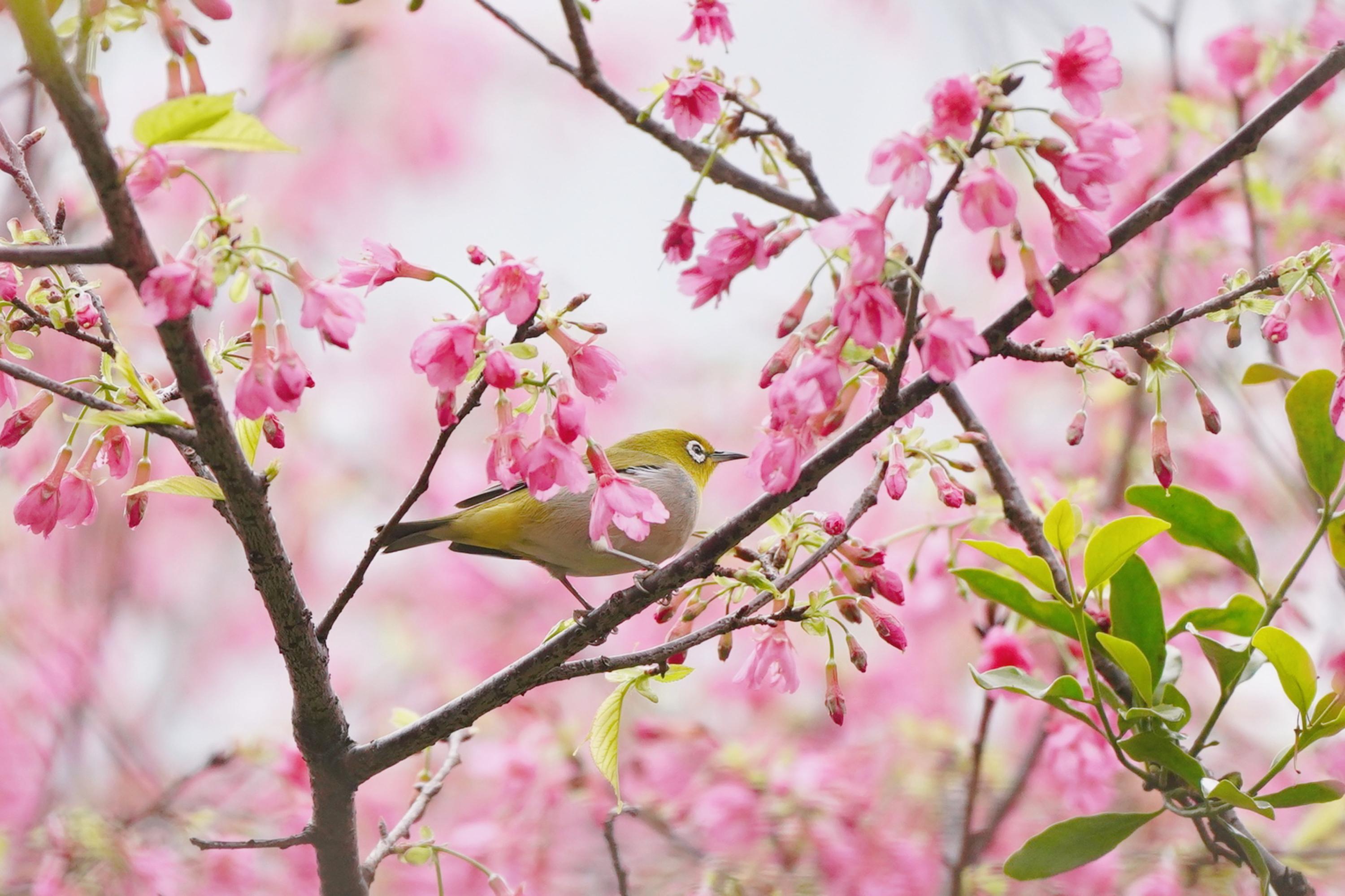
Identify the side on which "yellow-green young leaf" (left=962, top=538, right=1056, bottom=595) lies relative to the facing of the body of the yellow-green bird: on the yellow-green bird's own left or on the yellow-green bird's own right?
on the yellow-green bird's own right

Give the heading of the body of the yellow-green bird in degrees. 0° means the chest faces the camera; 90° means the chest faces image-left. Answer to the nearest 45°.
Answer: approximately 270°

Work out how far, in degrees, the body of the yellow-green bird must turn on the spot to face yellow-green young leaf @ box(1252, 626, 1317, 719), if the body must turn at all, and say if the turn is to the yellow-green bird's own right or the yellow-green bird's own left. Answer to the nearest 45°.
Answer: approximately 45° to the yellow-green bird's own right

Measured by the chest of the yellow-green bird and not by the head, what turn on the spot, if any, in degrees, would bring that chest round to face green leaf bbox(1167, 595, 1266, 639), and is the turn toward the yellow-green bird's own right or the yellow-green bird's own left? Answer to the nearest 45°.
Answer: approximately 45° to the yellow-green bird's own right

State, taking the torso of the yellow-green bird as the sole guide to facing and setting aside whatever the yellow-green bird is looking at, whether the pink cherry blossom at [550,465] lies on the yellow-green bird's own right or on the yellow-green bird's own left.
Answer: on the yellow-green bird's own right
